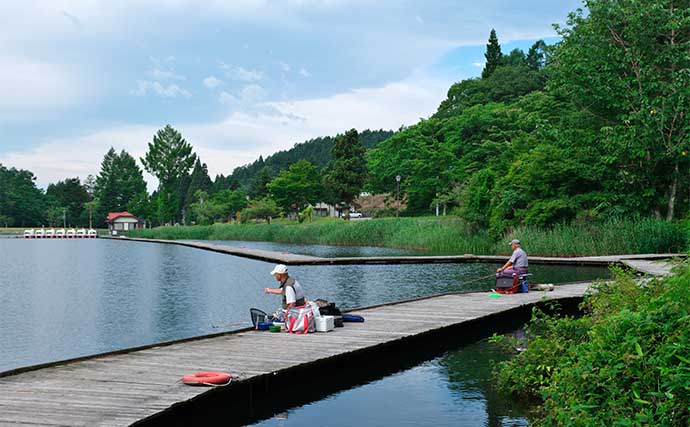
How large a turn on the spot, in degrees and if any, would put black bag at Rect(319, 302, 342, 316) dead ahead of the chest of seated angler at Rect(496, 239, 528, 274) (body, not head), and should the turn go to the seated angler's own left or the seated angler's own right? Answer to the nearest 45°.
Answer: approximately 45° to the seated angler's own left

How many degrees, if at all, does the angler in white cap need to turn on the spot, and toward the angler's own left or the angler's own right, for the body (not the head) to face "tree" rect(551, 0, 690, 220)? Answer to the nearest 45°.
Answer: approximately 135° to the angler's own right

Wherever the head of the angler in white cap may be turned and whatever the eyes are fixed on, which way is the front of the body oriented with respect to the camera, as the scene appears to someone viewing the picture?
to the viewer's left

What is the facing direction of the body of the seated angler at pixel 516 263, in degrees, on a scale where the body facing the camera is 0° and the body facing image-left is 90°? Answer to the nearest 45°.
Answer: approximately 90°

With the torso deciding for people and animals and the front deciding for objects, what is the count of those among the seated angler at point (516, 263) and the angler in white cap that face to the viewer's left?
2

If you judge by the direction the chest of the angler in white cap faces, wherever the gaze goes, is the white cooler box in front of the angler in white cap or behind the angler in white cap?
behind

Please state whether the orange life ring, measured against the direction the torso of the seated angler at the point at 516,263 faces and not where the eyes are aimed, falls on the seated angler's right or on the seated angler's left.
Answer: on the seated angler's left

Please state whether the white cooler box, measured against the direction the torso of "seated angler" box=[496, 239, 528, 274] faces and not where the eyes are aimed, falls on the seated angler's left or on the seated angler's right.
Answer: on the seated angler's left

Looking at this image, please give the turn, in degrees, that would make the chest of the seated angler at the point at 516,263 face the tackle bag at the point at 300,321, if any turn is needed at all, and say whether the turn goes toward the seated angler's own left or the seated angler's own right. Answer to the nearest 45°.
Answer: approximately 45° to the seated angler's own left
